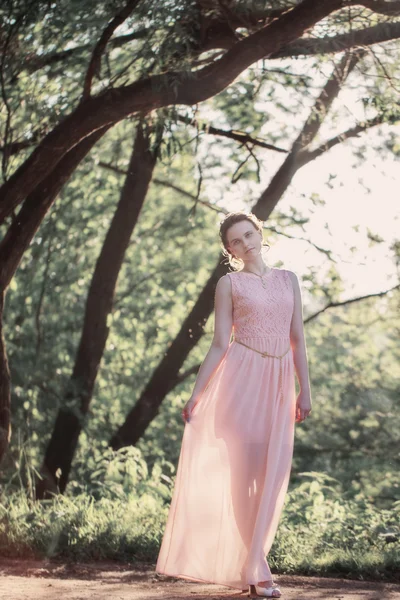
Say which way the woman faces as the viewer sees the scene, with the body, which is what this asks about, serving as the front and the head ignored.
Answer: toward the camera
